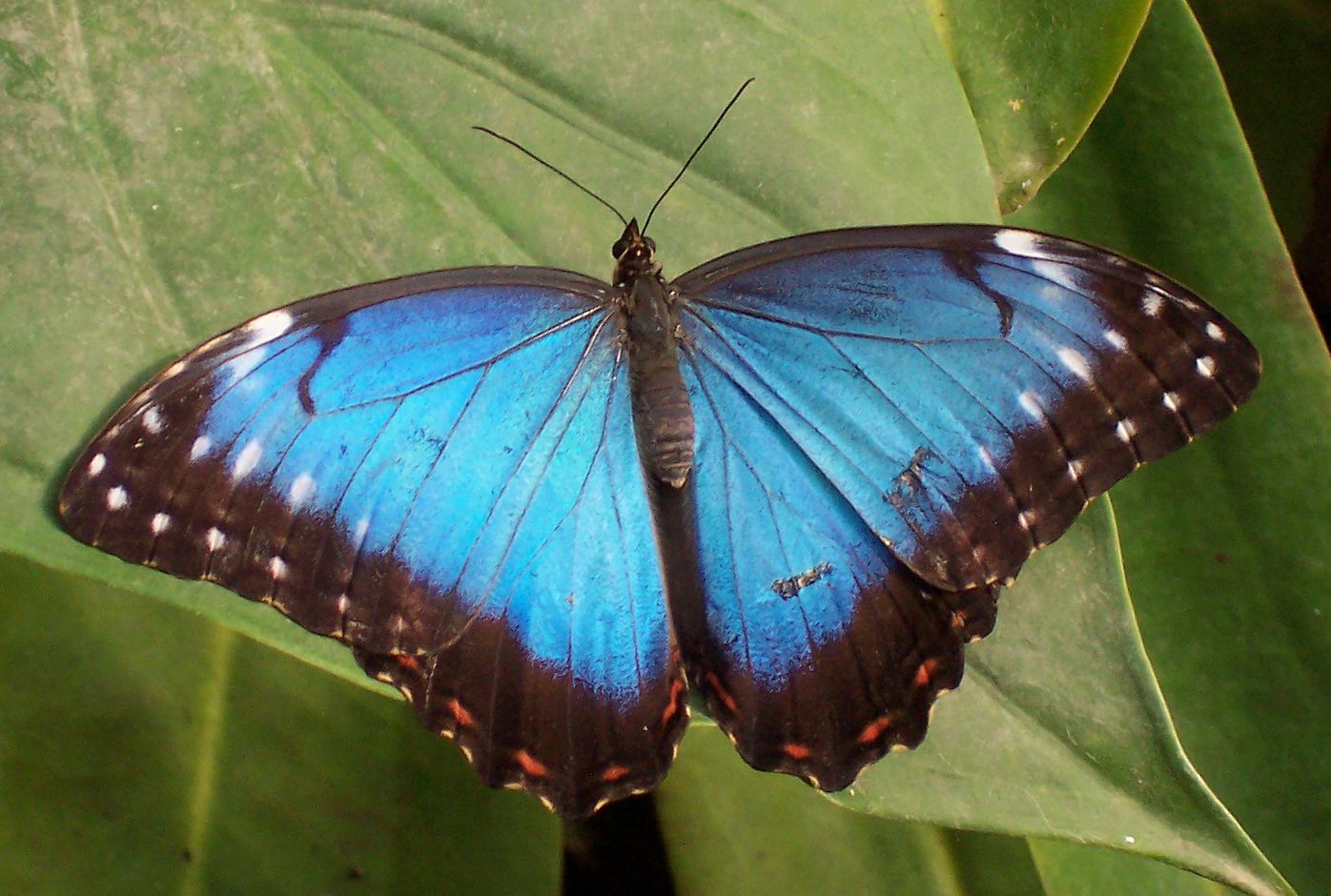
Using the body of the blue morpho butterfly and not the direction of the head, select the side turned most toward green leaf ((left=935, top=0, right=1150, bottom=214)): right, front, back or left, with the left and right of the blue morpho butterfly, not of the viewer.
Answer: right

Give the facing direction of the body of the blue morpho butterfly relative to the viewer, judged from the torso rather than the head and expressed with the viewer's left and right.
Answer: facing away from the viewer

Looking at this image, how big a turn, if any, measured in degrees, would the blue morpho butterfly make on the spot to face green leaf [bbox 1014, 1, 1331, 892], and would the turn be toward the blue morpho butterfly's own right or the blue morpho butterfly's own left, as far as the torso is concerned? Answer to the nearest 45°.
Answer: approximately 45° to the blue morpho butterfly's own right
